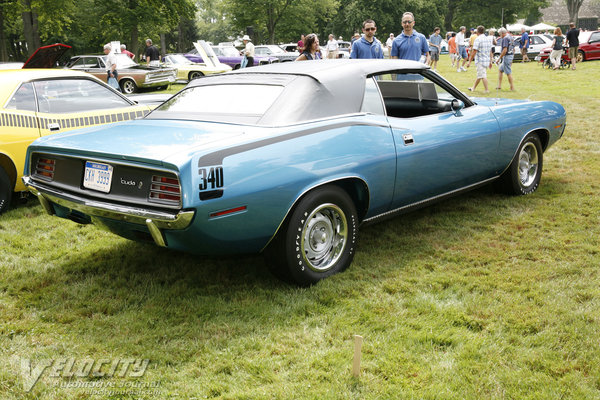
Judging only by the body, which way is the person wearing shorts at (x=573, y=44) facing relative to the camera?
away from the camera

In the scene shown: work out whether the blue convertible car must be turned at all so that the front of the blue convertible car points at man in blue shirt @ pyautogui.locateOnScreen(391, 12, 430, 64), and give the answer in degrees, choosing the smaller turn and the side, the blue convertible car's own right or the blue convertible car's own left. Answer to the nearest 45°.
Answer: approximately 45° to the blue convertible car's own left

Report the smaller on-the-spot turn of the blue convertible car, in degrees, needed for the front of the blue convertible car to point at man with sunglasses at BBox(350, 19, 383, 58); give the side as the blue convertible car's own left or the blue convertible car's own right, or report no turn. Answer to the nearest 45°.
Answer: approximately 45° to the blue convertible car's own left

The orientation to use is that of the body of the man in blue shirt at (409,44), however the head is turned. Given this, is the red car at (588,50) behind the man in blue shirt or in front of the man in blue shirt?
behind

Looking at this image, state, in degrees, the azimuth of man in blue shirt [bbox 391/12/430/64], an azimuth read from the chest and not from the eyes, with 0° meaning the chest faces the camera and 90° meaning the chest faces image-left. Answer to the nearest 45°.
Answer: approximately 0°

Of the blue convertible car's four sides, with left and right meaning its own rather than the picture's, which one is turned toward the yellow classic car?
left

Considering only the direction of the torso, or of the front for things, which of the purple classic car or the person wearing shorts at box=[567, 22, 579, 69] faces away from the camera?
the person wearing shorts

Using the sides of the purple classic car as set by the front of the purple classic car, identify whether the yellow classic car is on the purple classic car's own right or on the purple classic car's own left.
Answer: on the purple classic car's own right

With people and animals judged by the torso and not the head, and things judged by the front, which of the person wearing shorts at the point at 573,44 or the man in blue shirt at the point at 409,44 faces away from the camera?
the person wearing shorts

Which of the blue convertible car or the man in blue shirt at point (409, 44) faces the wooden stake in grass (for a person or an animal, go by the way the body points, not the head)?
the man in blue shirt

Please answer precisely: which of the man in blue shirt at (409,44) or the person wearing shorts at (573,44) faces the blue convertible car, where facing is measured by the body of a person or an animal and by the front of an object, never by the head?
the man in blue shirt

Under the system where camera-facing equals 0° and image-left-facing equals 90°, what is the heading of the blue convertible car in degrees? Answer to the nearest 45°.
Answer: approximately 225°

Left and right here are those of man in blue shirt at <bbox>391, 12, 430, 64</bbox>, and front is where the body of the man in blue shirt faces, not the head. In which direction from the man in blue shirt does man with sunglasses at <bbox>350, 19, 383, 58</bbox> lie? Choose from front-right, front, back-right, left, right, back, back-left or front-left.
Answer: front-right

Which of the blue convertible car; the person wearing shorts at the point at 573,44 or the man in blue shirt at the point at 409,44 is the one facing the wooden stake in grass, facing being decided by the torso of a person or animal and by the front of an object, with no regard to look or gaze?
the man in blue shirt
